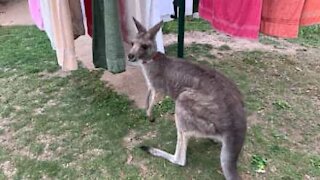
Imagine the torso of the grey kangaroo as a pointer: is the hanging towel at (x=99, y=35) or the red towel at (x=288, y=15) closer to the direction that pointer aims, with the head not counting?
the hanging towel

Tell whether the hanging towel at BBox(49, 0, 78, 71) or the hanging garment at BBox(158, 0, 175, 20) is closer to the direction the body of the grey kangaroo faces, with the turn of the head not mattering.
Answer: the hanging towel

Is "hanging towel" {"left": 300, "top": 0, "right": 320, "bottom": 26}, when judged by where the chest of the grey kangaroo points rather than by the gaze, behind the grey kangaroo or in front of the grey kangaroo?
behind

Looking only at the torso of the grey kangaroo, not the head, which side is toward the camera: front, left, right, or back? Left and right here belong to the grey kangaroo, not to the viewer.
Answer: left

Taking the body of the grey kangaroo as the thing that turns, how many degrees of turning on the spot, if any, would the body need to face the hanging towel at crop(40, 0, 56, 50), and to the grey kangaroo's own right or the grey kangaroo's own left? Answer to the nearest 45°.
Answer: approximately 45° to the grey kangaroo's own right

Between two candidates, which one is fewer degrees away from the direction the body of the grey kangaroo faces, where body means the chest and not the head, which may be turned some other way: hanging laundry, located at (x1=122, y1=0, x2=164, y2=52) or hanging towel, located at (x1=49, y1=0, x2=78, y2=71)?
the hanging towel

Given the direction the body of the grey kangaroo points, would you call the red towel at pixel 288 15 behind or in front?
behind

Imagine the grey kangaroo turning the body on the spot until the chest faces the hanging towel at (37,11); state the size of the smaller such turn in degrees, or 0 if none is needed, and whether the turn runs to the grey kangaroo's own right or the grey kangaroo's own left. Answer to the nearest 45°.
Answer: approximately 45° to the grey kangaroo's own right
